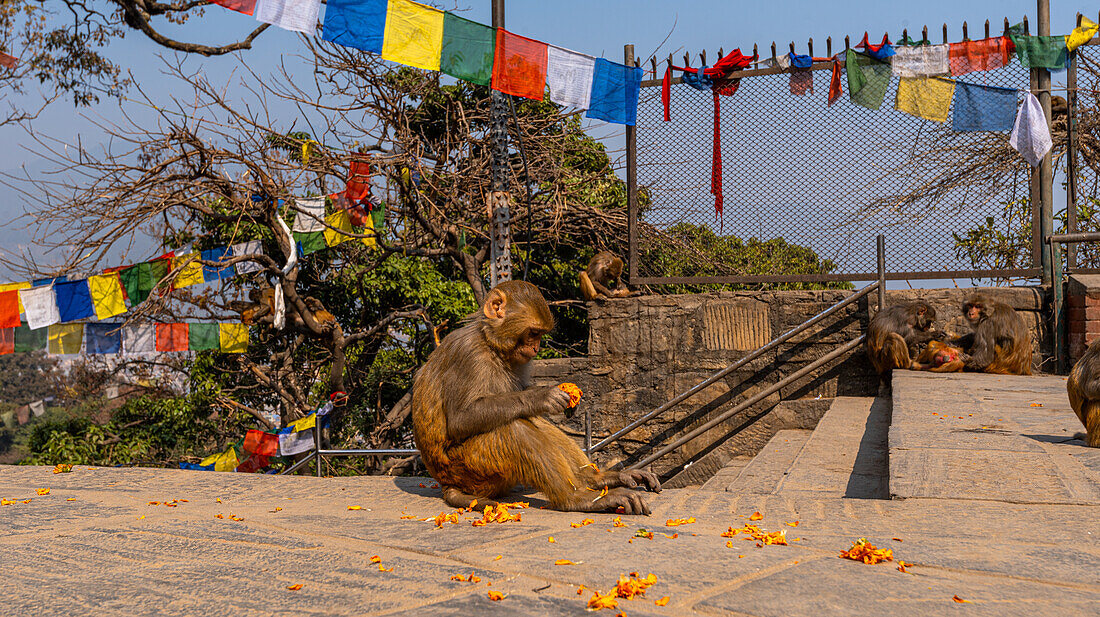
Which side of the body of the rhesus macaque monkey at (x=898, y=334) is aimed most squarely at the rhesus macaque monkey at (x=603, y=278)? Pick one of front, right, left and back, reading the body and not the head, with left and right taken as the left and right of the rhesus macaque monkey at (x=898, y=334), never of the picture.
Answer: back

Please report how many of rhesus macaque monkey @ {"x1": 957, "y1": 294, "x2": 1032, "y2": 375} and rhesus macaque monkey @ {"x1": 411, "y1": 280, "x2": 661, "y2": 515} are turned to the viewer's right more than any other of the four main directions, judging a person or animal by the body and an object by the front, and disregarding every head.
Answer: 1

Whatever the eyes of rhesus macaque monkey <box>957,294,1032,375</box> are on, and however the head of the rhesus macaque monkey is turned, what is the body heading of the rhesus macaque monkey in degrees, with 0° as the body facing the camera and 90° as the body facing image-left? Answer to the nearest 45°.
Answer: approximately 90°

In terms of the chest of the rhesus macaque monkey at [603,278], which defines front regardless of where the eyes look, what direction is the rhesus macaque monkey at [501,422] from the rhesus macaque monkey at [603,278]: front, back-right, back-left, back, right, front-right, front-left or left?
front-right

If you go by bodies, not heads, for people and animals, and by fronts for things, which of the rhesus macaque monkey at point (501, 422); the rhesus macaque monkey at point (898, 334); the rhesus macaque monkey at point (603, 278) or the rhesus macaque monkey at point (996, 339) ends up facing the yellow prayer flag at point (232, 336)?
the rhesus macaque monkey at point (996, 339)

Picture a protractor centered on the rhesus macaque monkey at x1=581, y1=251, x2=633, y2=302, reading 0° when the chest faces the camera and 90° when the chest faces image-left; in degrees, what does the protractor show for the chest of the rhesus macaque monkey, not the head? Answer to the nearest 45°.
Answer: approximately 315°

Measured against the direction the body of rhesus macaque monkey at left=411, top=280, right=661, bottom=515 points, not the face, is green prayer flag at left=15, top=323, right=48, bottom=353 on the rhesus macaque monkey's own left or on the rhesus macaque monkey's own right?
on the rhesus macaque monkey's own left

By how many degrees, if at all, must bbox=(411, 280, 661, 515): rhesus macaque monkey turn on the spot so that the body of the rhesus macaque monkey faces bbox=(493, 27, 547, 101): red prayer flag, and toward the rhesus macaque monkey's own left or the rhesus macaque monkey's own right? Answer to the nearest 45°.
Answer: approximately 90° to the rhesus macaque monkey's own left

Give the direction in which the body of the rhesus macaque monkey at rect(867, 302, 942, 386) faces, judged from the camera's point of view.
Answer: to the viewer's right

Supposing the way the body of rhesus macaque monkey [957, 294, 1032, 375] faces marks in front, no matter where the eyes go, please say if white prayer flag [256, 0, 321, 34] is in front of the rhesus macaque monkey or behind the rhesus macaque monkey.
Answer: in front

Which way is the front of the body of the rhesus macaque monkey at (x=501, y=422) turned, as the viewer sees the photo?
to the viewer's right

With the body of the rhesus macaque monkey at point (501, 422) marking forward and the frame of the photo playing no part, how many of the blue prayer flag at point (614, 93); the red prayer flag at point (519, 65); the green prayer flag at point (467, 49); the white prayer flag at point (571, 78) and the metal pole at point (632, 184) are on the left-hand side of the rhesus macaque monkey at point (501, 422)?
5
